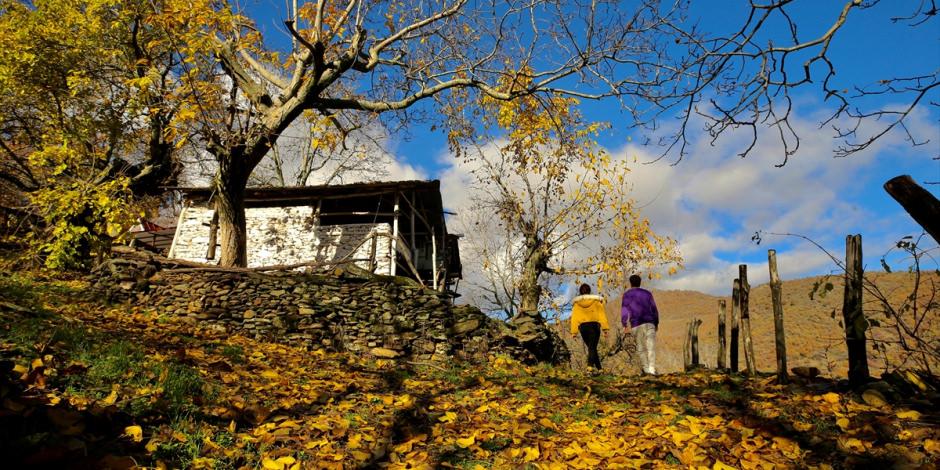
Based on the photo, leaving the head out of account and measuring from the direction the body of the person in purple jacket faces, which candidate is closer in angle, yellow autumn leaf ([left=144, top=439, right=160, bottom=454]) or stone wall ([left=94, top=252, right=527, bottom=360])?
the stone wall

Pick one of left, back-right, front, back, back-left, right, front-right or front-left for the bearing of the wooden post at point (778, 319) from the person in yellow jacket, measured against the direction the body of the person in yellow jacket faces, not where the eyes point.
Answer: back-right

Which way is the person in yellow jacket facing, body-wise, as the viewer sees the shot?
away from the camera

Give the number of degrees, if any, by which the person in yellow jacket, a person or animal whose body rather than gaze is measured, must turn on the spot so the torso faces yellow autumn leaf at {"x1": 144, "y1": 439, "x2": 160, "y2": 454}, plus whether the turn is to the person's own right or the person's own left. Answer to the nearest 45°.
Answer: approximately 135° to the person's own left

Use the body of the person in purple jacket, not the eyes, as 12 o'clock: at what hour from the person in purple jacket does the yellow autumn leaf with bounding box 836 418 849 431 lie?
The yellow autumn leaf is roughly at 5 o'clock from the person in purple jacket.

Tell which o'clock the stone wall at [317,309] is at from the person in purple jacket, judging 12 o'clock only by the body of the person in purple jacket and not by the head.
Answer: The stone wall is roughly at 9 o'clock from the person in purple jacket.

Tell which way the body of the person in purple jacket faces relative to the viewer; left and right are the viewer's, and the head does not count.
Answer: facing away from the viewer

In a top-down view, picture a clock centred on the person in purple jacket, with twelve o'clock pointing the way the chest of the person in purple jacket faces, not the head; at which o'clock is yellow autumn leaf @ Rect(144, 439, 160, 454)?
The yellow autumn leaf is roughly at 7 o'clock from the person in purple jacket.

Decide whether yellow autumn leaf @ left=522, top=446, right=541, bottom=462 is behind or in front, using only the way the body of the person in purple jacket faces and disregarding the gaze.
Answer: behind

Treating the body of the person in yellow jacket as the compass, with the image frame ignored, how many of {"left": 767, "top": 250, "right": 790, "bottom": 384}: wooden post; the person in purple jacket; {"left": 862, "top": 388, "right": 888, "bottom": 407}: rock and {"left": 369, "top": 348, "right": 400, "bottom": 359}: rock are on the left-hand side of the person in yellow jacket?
1

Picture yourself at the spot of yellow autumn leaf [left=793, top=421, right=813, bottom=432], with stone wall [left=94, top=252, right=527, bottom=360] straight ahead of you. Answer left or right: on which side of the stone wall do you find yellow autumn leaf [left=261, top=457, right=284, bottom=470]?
left

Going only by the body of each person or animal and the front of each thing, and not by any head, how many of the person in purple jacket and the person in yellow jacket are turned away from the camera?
2
